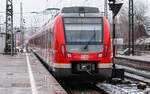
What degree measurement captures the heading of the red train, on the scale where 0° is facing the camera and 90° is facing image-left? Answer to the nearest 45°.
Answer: approximately 0°
